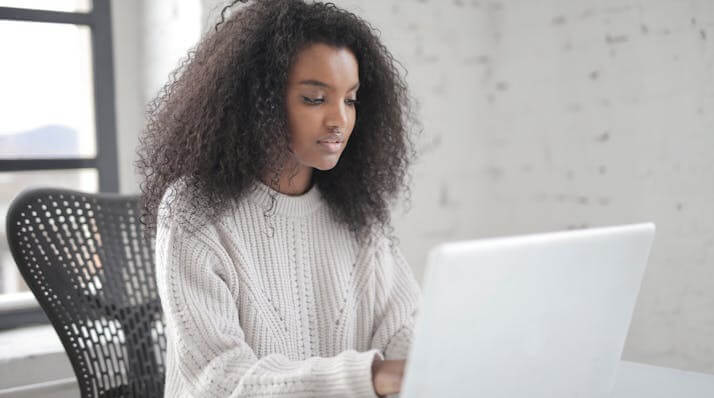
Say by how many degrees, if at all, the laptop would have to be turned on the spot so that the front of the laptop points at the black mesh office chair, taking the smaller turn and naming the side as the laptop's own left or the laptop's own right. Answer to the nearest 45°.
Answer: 0° — it already faces it

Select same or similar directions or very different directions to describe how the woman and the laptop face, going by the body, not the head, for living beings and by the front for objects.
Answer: very different directions

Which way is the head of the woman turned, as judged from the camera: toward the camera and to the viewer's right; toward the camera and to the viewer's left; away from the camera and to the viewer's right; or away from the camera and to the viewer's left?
toward the camera and to the viewer's right

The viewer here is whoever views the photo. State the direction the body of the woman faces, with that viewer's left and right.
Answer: facing the viewer and to the right of the viewer

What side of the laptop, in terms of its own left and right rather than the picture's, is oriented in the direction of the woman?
front

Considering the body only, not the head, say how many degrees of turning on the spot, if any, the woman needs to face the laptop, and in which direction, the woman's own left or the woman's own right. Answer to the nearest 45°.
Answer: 0° — they already face it

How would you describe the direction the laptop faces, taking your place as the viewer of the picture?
facing away from the viewer and to the left of the viewer
